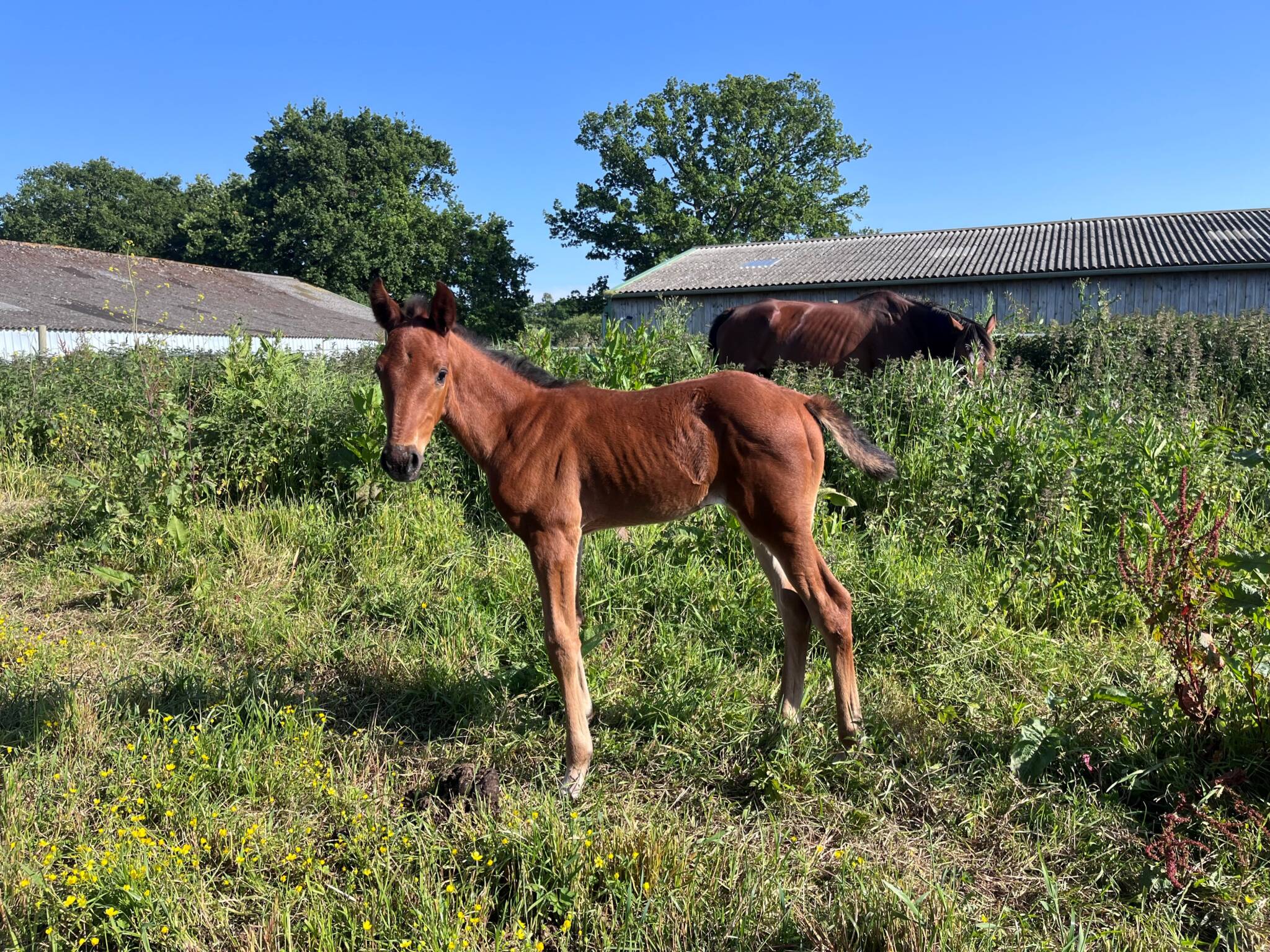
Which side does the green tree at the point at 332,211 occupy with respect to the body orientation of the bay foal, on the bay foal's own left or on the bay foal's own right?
on the bay foal's own right

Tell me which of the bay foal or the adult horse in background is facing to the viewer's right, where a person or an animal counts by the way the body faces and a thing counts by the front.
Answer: the adult horse in background

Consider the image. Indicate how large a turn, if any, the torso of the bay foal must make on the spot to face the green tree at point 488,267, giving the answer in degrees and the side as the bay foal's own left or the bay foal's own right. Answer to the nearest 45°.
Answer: approximately 90° to the bay foal's own right

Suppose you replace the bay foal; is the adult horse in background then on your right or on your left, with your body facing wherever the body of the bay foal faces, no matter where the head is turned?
on your right

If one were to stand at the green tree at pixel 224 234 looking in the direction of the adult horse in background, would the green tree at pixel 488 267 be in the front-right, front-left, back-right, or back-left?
front-left

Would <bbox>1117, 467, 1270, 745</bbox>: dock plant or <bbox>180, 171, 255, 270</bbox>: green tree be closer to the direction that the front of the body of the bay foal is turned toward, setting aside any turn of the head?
the green tree

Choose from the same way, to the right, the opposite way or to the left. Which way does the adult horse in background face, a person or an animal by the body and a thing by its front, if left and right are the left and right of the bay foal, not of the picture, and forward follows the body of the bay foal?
the opposite way

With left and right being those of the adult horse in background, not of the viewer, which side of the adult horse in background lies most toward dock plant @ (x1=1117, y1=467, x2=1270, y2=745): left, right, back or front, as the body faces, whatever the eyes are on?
right

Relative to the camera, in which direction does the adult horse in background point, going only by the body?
to the viewer's right

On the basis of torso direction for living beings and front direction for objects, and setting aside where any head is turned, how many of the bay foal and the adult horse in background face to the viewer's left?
1

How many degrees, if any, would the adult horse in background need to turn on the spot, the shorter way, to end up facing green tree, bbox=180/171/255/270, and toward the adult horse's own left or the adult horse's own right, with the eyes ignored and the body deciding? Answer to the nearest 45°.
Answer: approximately 135° to the adult horse's own left

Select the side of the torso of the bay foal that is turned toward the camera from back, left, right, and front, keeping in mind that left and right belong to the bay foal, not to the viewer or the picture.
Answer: left

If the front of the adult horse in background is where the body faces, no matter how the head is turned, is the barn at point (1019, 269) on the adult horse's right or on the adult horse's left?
on the adult horse's left
